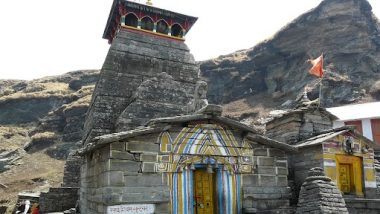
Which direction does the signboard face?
toward the camera

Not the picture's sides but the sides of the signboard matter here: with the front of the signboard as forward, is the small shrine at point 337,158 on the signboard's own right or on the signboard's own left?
on the signboard's own left

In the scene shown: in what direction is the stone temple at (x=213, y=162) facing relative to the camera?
toward the camera

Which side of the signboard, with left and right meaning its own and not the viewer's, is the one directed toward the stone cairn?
left

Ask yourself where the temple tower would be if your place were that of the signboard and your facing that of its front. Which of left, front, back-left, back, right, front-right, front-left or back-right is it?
back

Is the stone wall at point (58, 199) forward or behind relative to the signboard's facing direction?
behind
